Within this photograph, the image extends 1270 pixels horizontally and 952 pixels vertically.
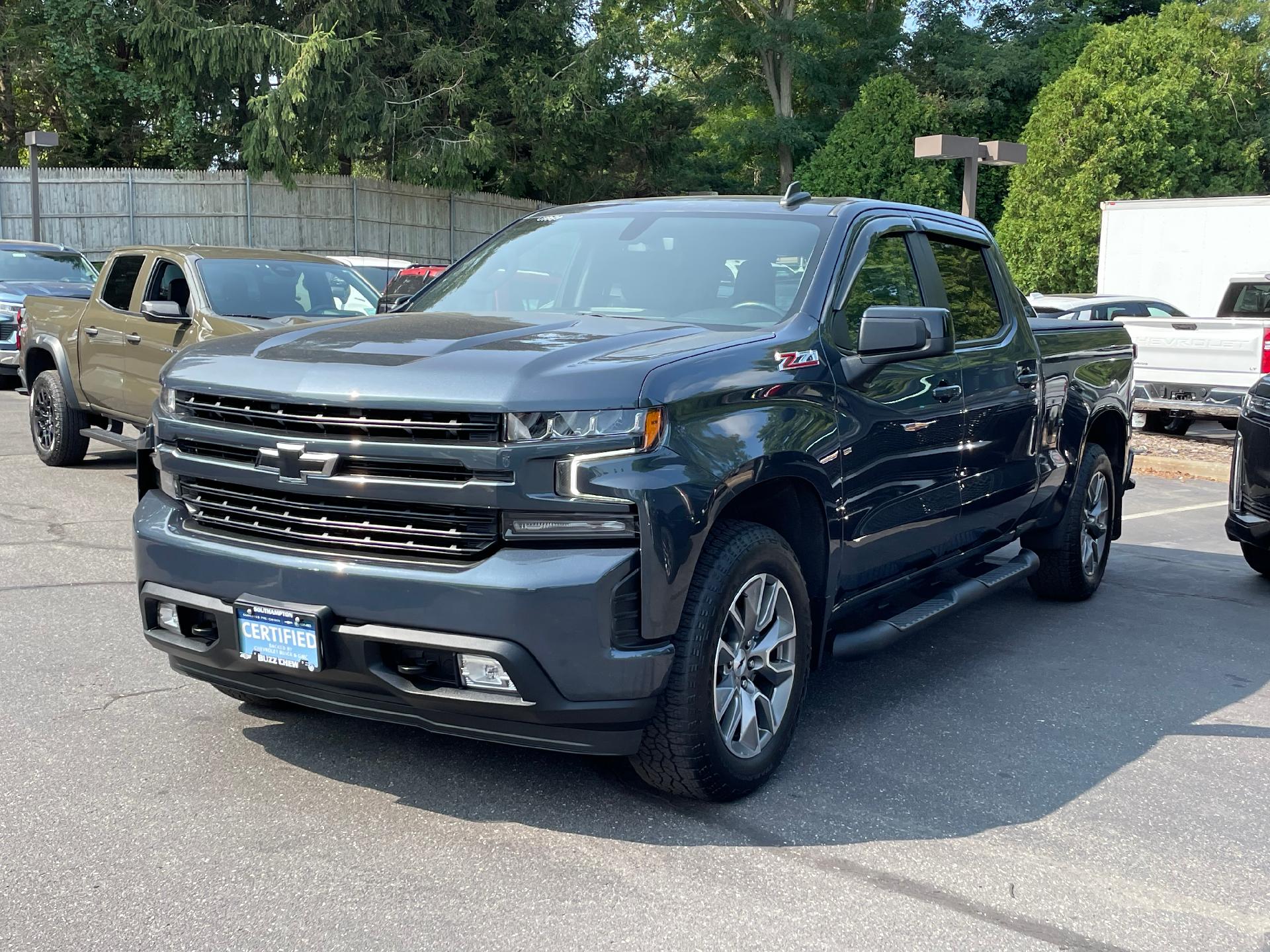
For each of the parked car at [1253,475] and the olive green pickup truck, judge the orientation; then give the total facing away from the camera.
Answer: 0

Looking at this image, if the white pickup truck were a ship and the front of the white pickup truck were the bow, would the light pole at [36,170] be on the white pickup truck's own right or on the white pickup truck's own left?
on the white pickup truck's own left

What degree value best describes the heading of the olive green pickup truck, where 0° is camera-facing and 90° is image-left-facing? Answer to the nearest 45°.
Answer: approximately 315°

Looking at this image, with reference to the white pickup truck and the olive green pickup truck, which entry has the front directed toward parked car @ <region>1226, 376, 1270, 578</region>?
the olive green pickup truck

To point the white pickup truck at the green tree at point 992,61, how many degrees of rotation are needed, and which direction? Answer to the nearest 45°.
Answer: approximately 45° to its left

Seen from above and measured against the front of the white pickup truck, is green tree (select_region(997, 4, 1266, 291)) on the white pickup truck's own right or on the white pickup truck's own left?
on the white pickup truck's own left

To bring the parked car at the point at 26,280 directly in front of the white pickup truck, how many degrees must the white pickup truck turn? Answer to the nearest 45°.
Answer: approximately 135° to its left

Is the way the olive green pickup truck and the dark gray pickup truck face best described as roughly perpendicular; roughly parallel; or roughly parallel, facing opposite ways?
roughly perpendicular

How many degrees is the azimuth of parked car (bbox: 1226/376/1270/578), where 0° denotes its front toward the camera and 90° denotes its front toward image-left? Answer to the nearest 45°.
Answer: approximately 45°

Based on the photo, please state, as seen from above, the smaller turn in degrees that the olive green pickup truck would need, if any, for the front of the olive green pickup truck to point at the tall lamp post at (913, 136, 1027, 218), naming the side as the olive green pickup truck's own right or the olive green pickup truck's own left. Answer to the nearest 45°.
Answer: approximately 90° to the olive green pickup truck's own left

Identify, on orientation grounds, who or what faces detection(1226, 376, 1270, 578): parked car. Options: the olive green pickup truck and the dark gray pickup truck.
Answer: the olive green pickup truck

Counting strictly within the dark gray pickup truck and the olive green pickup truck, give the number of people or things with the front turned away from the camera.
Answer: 0

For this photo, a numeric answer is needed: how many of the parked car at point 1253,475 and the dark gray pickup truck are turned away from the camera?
0
